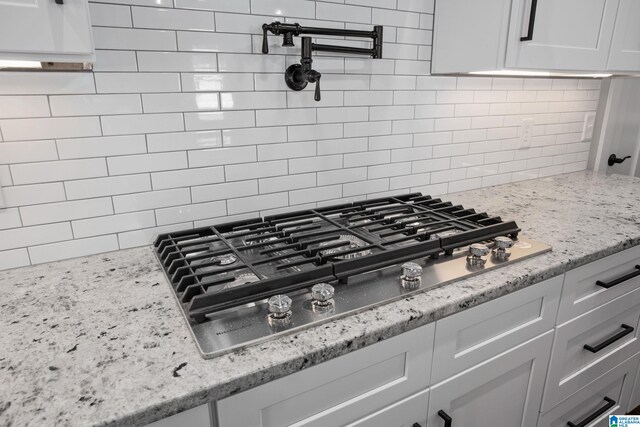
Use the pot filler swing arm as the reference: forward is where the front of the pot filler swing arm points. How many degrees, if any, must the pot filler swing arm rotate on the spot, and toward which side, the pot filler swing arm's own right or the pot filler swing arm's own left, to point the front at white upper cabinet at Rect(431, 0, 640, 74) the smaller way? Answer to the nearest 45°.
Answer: approximately 45° to the pot filler swing arm's own left

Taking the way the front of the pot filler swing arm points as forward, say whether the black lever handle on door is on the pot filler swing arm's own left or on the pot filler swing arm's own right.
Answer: on the pot filler swing arm's own left

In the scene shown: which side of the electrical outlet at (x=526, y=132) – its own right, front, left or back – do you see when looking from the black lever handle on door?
left

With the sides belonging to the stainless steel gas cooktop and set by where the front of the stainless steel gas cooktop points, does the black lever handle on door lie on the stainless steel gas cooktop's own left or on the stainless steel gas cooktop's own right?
on the stainless steel gas cooktop's own left

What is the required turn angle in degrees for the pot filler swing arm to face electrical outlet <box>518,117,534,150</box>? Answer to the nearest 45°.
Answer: approximately 90° to its left

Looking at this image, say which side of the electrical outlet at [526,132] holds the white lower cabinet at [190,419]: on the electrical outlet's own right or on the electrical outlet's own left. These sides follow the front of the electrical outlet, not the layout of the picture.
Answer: on the electrical outlet's own right
